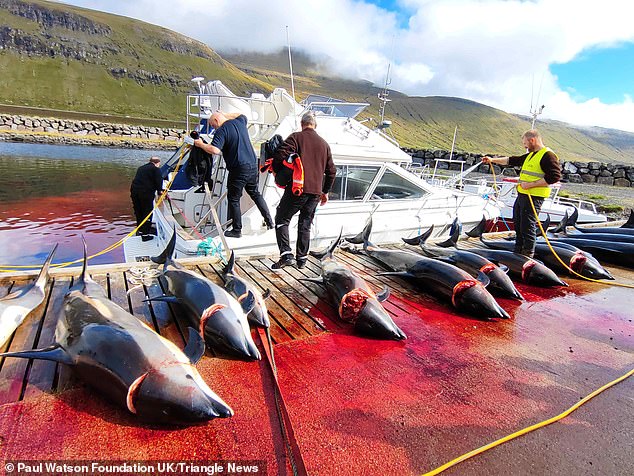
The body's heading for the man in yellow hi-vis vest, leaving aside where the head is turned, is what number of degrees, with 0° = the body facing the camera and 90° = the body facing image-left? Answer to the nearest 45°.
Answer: approximately 45°

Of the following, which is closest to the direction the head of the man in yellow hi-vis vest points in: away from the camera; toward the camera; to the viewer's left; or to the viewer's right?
to the viewer's left

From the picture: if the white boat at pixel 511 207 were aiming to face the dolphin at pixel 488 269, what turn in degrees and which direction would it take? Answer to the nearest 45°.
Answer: approximately 90° to its right

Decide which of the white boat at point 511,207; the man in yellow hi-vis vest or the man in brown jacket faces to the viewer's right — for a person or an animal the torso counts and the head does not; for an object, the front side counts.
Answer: the white boat

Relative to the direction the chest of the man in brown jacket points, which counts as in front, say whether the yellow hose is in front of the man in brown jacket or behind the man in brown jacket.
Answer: behind

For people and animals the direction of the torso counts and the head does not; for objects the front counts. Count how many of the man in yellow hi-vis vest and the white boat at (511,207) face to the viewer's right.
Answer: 1

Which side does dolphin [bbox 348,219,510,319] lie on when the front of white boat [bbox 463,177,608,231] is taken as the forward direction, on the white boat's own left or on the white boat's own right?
on the white boat's own right

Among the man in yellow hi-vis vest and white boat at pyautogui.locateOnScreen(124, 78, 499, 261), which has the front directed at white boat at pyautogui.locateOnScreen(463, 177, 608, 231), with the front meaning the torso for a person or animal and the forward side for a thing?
white boat at pyautogui.locateOnScreen(124, 78, 499, 261)

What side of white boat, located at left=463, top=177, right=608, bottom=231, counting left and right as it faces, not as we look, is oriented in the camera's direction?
right

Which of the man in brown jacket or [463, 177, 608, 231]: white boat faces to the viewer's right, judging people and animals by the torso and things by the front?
the white boat

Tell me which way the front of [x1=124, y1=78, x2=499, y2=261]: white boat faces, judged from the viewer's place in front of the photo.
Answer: facing away from the viewer and to the right of the viewer

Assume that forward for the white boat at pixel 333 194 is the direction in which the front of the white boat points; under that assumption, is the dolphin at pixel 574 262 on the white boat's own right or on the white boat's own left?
on the white boat's own right
